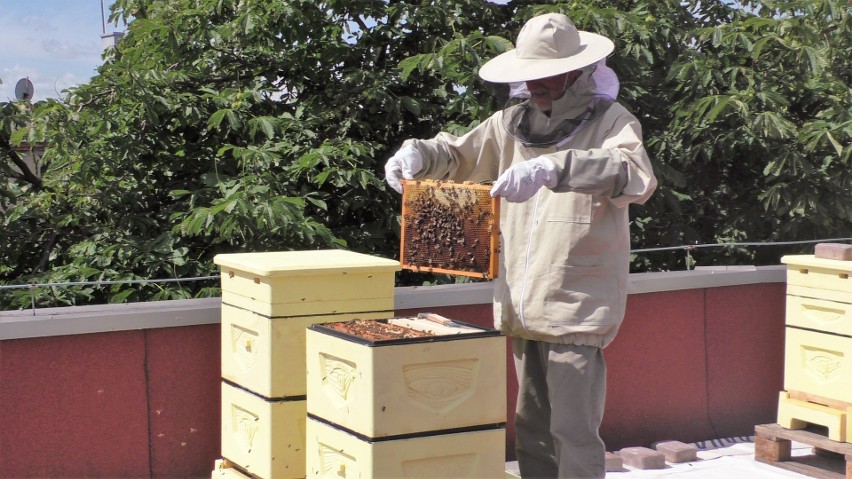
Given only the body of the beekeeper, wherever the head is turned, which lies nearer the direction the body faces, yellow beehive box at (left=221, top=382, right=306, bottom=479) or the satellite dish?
the yellow beehive box

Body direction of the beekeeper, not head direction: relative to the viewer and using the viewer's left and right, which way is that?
facing the viewer and to the left of the viewer

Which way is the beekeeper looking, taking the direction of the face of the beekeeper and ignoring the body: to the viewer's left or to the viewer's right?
to the viewer's left

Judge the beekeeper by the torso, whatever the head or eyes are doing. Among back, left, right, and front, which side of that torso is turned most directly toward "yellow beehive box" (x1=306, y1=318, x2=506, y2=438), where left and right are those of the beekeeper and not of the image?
front

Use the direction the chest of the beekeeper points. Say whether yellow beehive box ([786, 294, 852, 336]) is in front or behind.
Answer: behind

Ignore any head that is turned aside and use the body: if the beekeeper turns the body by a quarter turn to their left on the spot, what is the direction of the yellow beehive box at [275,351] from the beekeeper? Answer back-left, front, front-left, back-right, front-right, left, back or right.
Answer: back-right
